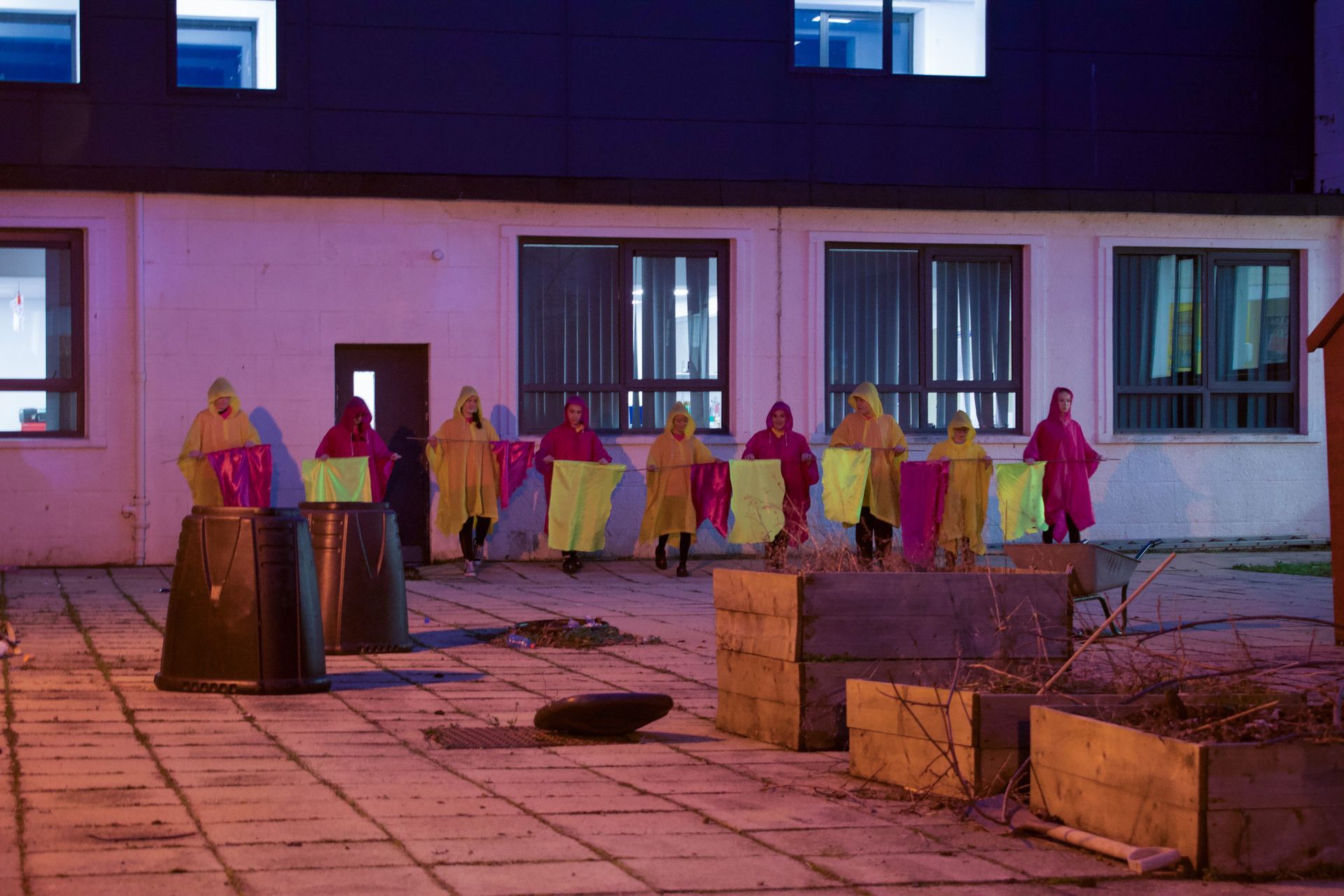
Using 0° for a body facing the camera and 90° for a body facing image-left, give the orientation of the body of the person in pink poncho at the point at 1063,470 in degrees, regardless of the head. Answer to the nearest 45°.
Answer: approximately 0°

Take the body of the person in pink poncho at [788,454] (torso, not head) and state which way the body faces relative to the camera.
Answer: toward the camera

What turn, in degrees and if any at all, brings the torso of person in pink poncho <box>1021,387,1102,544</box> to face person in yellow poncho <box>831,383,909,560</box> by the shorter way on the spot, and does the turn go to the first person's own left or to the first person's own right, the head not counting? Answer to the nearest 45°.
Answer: approximately 45° to the first person's own right

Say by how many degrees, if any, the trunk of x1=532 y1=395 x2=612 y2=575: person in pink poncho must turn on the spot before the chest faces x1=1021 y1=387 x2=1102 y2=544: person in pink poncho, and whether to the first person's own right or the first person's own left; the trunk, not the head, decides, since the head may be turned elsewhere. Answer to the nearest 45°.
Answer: approximately 90° to the first person's own left

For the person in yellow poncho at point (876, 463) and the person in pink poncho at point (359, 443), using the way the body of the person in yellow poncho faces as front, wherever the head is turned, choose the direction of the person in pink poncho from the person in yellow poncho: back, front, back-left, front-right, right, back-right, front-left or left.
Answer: right

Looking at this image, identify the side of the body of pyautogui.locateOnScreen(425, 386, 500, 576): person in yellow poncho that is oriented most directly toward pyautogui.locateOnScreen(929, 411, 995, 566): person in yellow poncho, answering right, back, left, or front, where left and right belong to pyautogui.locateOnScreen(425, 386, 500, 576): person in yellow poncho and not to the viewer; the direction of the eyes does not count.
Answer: left

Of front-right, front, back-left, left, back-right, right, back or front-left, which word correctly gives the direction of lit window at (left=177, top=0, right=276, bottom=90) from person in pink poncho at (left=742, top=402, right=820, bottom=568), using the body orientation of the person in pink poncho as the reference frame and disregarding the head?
right

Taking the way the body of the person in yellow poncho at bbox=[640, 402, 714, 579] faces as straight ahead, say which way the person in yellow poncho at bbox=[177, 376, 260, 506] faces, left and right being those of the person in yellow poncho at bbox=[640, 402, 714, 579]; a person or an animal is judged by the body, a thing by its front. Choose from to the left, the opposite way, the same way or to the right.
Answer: the same way

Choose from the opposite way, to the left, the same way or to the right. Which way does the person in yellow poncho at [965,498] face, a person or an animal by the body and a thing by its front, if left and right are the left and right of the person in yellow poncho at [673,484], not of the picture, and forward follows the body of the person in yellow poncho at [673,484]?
the same way

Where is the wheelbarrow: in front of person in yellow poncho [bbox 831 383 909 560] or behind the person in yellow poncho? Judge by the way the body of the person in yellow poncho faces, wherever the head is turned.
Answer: in front

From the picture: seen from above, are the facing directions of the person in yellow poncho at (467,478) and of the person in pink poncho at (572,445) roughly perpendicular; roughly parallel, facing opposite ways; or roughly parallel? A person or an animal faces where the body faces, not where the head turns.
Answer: roughly parallel

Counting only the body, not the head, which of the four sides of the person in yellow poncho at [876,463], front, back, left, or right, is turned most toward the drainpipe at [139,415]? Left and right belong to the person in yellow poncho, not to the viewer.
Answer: right

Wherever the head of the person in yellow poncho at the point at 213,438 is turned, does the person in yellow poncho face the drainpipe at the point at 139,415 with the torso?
no

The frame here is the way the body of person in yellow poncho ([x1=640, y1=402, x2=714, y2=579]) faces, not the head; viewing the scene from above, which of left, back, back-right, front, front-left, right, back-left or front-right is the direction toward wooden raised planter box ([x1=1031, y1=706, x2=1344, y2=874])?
front

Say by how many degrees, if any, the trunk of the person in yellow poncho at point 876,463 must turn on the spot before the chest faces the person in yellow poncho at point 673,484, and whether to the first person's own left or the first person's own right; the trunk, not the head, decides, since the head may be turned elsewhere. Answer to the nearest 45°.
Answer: approximately 90° to the first person's own right

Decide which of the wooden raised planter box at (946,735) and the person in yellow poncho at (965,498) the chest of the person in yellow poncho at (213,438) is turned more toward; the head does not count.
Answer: the wooden raised planter box

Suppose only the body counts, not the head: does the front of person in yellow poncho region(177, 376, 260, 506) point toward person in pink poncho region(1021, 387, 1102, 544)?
no

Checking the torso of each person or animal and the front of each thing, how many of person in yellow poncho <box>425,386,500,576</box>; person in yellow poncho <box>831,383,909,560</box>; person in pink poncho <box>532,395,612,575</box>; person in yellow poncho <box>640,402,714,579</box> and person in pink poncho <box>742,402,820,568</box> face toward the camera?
5

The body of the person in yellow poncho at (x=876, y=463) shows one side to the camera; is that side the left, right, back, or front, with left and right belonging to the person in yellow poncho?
front

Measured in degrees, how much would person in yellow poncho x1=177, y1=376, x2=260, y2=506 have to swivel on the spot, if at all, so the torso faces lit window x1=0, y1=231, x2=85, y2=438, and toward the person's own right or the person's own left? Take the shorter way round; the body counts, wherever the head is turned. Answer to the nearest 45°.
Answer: approximately 135° to the person's own right

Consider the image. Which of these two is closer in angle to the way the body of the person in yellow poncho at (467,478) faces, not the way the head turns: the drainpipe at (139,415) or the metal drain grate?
the metal drain grate

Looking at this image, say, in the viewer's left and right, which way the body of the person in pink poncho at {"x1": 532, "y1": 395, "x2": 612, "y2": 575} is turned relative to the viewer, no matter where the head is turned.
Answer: facing the viewer
